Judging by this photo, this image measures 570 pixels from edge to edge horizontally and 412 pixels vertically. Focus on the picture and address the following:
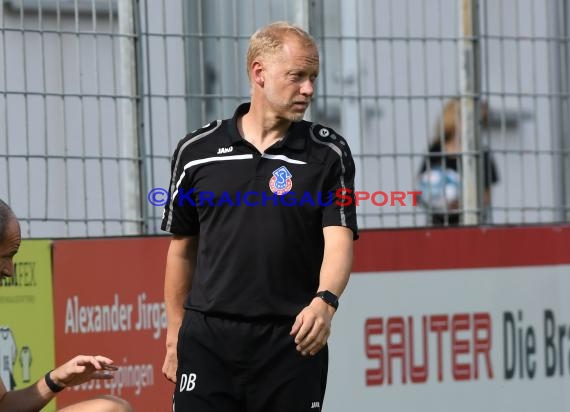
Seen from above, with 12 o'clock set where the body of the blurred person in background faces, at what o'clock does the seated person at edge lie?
The seated person at edge is roughly at 1 o'clock from the blurred person in background.

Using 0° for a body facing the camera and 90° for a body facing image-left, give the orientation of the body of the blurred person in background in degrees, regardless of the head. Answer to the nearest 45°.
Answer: approximately 0°

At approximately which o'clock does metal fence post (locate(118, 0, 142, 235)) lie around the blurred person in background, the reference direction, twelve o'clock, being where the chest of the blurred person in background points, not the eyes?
The metal fence post is roughly at 2 o'clock from the blurred person in background.

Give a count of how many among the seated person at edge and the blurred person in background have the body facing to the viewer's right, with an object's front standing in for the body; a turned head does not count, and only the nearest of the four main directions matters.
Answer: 1

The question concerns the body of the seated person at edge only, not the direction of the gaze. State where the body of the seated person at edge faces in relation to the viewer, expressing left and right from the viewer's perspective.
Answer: facing to the right of the viewer

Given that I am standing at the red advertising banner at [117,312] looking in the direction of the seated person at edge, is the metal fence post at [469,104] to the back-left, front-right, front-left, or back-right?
back-left

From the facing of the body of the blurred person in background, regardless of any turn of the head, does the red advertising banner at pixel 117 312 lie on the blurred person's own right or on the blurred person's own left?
on the blurred person's own right
